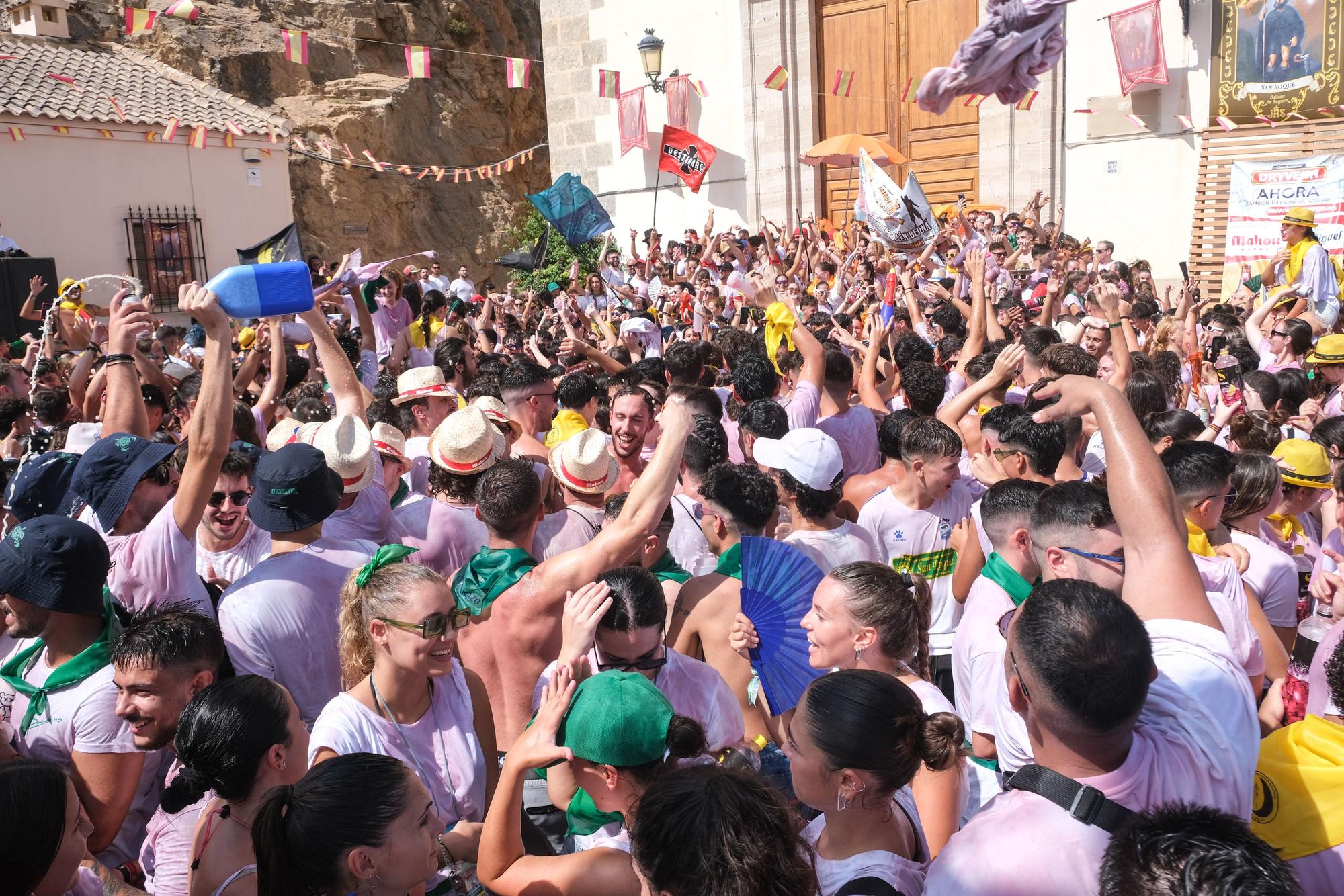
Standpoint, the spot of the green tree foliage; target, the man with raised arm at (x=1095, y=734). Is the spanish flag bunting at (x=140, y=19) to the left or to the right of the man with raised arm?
right

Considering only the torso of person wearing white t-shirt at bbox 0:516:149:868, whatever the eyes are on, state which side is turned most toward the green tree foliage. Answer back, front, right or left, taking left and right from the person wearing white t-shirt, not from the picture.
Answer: back

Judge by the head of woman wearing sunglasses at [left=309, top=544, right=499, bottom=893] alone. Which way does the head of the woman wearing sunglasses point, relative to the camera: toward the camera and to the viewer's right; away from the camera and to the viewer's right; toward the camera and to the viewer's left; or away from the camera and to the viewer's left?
toward the camera and to the viewer's right

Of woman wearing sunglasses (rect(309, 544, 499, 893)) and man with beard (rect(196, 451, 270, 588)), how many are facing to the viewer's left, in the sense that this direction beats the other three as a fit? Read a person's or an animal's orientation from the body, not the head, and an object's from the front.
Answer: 0

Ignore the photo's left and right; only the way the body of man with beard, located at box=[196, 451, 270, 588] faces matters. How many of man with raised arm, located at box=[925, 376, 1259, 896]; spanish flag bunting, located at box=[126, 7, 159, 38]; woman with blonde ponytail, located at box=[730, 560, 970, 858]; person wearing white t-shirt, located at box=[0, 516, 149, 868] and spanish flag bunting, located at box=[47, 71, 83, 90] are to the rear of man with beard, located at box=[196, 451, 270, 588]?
2

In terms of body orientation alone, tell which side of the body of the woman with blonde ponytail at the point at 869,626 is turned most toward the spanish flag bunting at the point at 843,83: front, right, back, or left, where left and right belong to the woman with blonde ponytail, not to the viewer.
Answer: right

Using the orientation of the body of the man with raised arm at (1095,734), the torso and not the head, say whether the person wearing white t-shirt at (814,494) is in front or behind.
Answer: in front

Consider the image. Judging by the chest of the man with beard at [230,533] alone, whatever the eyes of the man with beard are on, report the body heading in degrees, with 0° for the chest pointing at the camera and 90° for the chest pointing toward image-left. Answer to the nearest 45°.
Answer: approximately 0°

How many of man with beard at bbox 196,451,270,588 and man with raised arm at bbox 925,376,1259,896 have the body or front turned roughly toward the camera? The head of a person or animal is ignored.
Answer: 1

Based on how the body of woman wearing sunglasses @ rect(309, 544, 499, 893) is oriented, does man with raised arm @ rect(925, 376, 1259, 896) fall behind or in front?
in front

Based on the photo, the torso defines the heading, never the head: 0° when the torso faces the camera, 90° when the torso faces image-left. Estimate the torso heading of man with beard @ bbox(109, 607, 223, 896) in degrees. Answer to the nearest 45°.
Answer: approximately 45°

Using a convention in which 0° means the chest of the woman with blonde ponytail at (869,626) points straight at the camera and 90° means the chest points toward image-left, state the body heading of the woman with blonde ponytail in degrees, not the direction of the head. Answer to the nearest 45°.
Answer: approximately 90°
